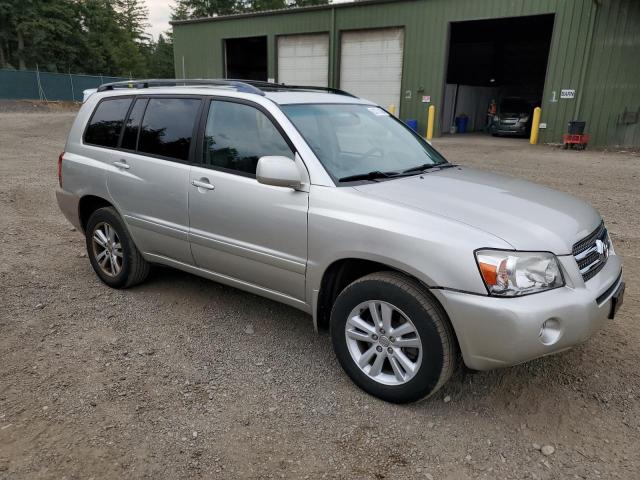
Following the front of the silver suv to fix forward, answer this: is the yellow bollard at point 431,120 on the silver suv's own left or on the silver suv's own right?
on the silver suv's own left

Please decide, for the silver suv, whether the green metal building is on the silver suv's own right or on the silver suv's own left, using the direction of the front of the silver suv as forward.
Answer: on the silver suv's own left

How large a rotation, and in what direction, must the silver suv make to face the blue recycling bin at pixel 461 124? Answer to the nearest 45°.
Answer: approximately 135° to its left

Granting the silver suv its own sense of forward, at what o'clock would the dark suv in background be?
The dark suv in background is roughly at 8 o'clock from the silver suv.

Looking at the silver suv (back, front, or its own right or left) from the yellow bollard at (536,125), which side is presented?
left

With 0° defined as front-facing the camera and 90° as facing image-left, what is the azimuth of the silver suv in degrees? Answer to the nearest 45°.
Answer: approximately 315°

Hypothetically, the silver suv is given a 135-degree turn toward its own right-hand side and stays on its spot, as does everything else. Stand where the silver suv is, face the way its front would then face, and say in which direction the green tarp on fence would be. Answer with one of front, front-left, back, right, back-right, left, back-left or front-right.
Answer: front-right
